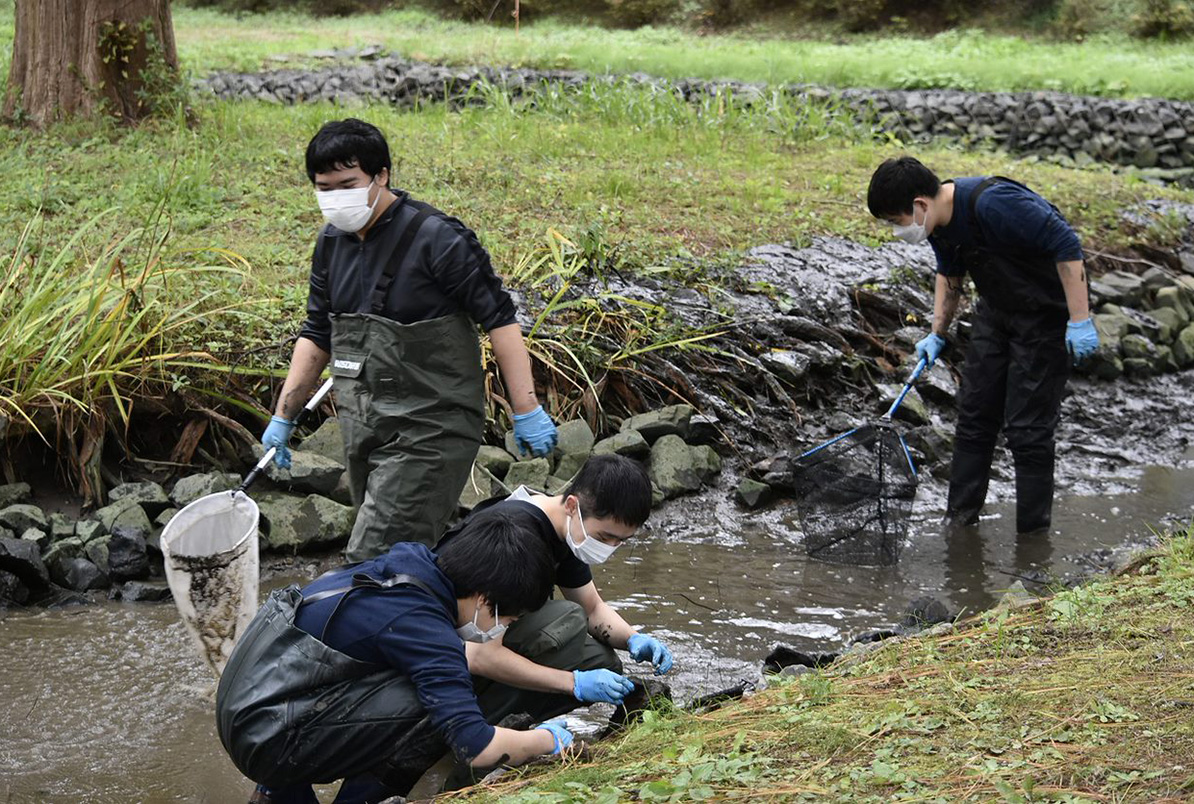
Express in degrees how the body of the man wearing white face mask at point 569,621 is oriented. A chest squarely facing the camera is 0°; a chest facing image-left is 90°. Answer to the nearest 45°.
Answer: approximately 315°

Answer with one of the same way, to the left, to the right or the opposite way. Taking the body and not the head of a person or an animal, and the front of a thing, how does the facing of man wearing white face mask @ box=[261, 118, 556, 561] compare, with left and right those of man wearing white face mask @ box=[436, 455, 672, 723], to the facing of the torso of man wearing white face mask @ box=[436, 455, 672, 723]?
to the right

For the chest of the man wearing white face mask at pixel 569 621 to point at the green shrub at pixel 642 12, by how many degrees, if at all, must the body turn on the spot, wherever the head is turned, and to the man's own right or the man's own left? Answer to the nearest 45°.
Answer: approximately 135° to the man's own left

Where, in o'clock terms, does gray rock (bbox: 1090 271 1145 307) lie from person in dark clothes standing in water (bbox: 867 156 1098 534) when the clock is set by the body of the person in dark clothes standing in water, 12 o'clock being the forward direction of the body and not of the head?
The gray rock is roughly at 5 o'clock from the person in dark clothes standing in water.

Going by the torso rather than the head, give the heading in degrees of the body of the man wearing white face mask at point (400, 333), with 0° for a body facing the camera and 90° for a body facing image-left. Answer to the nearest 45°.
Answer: approximately 45°

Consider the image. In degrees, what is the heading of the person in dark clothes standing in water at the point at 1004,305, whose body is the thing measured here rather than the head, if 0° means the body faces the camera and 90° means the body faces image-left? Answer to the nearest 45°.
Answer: approximately 45°

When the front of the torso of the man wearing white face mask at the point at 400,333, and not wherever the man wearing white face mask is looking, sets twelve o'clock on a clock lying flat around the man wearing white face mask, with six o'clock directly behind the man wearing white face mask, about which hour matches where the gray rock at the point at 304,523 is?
The gray rock is roughly at 4 o'clock from the man wearing white face mask.

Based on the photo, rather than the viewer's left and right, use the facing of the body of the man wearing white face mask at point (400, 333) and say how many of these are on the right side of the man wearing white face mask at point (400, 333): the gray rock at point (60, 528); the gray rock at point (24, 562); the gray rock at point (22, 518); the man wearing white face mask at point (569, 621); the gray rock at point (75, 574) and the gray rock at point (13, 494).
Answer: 5

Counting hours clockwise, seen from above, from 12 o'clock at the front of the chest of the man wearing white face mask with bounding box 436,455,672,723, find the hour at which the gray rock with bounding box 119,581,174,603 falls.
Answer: The gray rock is roughly at 6 o'clock from the man wearing white face mask.

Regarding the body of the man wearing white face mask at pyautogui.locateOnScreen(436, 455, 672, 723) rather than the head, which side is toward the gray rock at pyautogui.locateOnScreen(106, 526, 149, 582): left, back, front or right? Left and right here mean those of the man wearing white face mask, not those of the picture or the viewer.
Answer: back

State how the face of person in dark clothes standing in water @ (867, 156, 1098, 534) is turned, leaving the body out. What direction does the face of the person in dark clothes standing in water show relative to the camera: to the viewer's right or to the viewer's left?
to the viewer's left

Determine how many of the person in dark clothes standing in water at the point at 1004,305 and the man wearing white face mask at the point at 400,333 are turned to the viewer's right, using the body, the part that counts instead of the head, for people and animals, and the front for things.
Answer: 0
